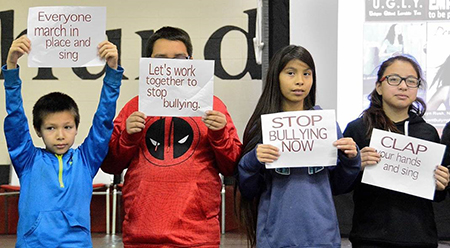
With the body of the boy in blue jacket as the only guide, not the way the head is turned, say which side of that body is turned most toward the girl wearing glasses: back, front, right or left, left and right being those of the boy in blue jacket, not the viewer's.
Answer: left

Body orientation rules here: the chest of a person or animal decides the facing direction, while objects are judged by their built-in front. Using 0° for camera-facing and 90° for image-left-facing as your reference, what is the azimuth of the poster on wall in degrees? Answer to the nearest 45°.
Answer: approximately 0°

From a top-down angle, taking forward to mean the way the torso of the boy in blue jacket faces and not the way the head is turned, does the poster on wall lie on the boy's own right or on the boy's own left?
on the boy's own left

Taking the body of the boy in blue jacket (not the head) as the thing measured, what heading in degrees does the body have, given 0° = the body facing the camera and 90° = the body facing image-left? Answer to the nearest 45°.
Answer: approximately 0°

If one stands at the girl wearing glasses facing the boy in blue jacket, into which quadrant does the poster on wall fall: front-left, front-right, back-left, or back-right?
back-right

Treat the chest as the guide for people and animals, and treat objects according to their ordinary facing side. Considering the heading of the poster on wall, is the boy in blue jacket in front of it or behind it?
in front

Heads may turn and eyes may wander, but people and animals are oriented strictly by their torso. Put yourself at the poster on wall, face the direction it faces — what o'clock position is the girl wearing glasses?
The girl wearing glasses is roughly at 12 o'clock from the poster on wall.

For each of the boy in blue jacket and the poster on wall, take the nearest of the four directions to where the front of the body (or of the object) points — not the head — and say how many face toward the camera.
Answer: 2
